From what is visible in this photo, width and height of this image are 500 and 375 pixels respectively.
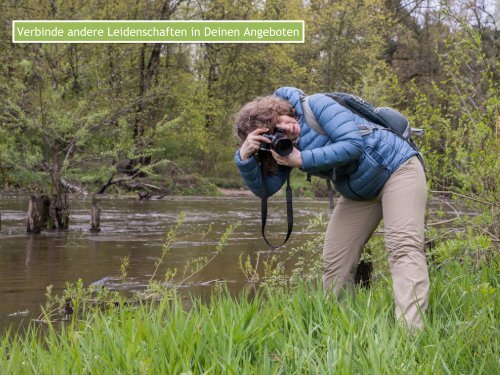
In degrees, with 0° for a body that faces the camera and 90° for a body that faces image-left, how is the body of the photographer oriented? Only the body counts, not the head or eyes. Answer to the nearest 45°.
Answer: approximately 45°

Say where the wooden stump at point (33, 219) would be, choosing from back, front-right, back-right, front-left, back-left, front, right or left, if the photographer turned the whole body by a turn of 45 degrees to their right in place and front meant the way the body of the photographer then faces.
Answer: front-right

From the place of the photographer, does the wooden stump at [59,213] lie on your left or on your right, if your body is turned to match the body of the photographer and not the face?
on your right
